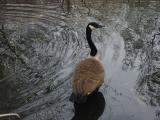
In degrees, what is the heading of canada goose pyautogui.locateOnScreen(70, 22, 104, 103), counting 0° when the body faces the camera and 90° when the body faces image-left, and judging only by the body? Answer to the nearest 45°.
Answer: approximately 225°
